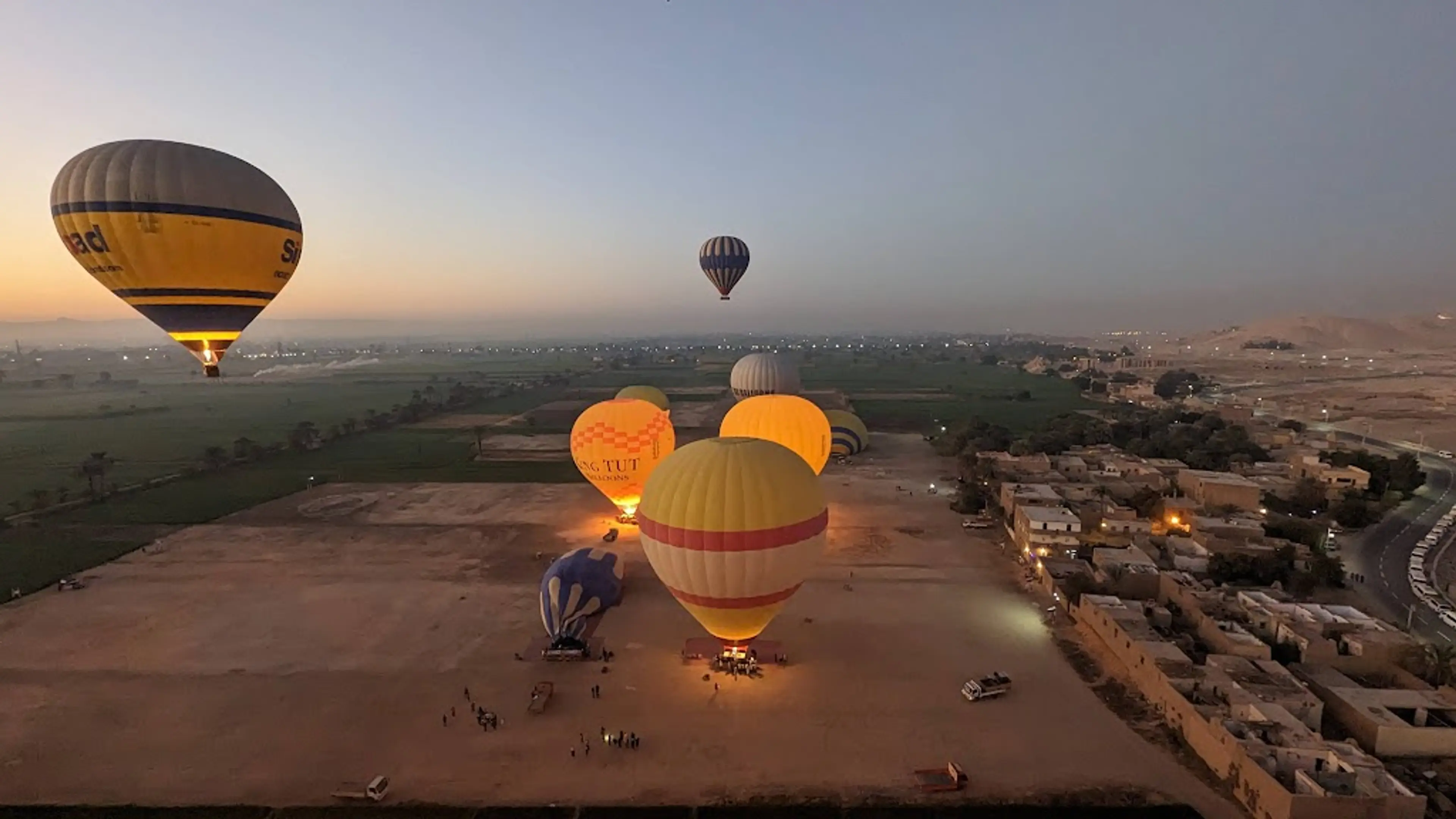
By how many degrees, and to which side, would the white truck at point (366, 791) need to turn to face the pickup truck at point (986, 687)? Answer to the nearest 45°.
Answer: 0° — it already faces it

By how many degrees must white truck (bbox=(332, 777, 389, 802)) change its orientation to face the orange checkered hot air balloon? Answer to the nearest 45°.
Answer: approximately 45° to its left

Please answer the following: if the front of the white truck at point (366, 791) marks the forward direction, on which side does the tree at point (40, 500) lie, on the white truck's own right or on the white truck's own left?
on the white truck's own left

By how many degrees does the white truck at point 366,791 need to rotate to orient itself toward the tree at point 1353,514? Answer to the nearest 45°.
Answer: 0° — it already faces it

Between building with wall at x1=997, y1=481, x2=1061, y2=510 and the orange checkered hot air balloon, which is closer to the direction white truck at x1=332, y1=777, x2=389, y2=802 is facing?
the building with wall

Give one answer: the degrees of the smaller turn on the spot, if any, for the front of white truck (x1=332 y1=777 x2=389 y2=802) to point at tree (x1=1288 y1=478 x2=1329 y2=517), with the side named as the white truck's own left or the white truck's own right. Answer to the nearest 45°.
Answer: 0° — it already faces it

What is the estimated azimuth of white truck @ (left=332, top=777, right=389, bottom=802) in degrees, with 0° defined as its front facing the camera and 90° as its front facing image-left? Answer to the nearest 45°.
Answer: approximately 270°
